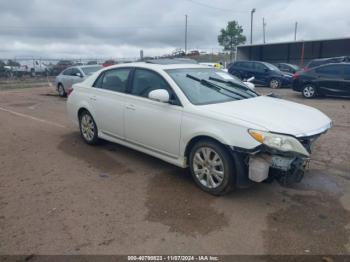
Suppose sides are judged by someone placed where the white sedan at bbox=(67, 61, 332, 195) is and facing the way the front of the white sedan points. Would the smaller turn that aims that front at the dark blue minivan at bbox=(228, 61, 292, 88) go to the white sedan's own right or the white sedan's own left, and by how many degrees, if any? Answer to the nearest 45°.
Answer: approximately 135° to the white sedan's own left

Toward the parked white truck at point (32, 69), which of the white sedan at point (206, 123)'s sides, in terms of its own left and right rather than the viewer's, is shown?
back

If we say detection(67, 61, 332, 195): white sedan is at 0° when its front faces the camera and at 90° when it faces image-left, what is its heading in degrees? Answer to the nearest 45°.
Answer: approximately 315°
